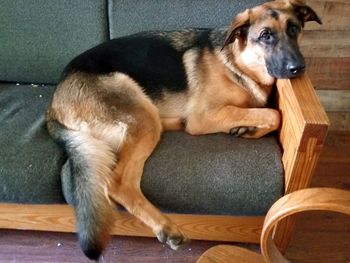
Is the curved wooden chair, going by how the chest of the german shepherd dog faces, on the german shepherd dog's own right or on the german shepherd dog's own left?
on the german shepherd dog's own right

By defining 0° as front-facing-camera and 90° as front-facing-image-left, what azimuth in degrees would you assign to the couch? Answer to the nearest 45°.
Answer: approximately 0°

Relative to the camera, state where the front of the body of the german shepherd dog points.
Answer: to the viewer's right

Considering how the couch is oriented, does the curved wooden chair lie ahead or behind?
ahead
